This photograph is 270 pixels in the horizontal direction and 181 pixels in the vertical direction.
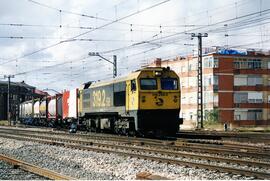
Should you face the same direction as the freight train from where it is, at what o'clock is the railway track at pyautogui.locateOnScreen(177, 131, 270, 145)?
The railway track is roughly at 12 o'clock from the freight train.

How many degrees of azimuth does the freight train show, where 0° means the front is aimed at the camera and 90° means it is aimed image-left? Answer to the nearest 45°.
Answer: approximately 315°

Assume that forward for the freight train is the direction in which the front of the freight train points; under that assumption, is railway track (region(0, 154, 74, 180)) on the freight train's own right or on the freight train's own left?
on the freight train's own right
